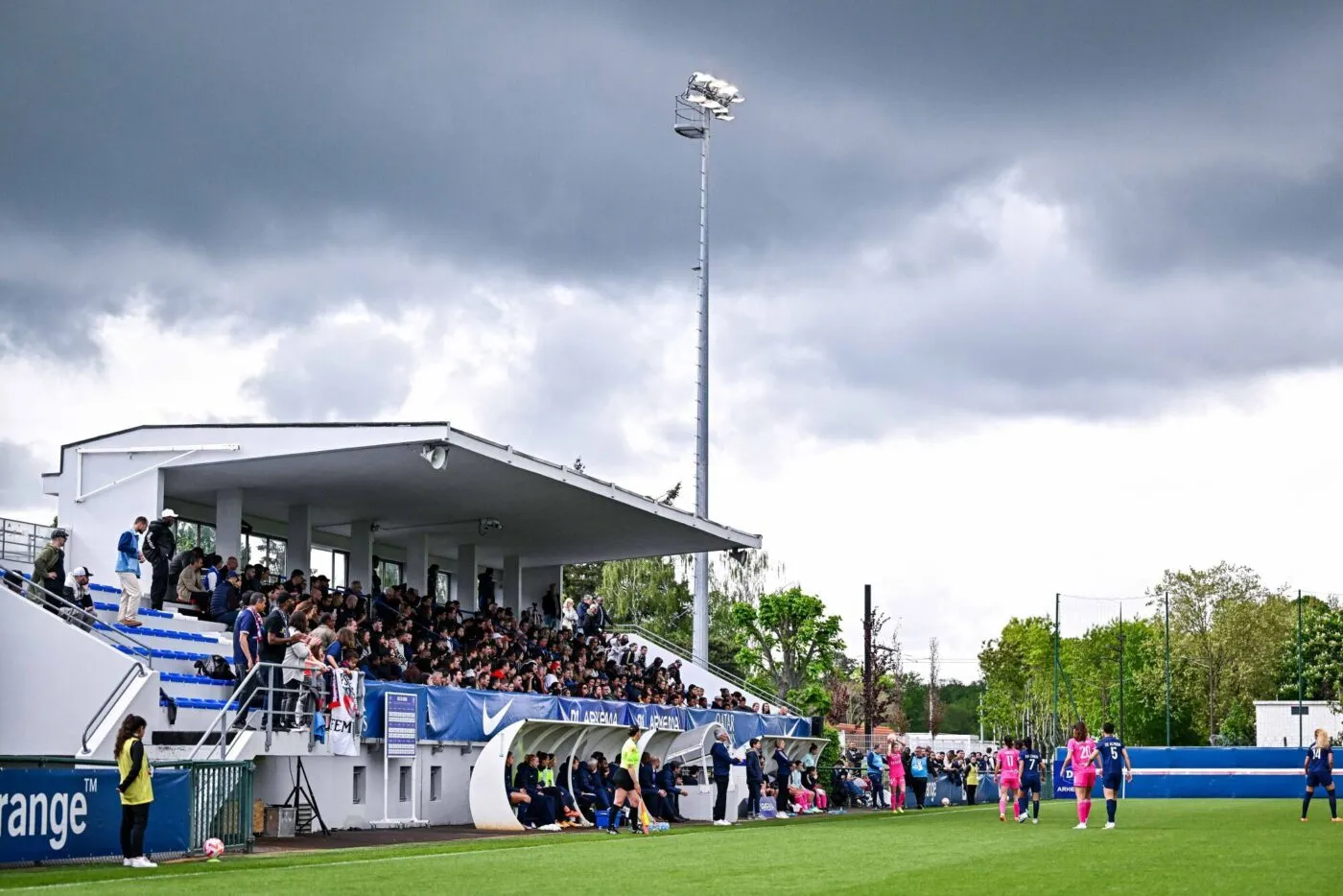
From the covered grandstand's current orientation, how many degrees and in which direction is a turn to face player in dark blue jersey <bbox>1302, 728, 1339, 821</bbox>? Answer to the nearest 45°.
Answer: approximately 45° to its left

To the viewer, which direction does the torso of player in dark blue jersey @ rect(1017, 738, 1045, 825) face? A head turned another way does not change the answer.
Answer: away from the camera

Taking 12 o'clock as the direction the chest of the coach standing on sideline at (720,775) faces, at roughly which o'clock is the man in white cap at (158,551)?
The man in white cap is roughly at 5 o'clock from the coach standing on sideline.

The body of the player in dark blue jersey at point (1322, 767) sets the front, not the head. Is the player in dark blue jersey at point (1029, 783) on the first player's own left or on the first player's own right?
on the first player's own left

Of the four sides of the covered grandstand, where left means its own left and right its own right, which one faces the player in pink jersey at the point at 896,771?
left

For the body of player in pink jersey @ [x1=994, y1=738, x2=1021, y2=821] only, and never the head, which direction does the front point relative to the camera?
away from the camera

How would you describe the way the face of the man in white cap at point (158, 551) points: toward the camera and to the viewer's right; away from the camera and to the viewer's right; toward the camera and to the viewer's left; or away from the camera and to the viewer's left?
toward the camera and to the viewer's right
